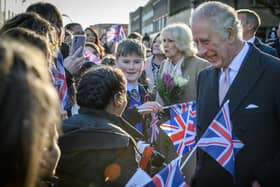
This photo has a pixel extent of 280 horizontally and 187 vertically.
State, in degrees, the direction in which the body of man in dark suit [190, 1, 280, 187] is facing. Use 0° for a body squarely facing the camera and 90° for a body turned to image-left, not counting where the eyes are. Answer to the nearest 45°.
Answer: approximately 45°

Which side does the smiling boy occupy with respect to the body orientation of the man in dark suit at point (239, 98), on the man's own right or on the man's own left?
on the man's own right

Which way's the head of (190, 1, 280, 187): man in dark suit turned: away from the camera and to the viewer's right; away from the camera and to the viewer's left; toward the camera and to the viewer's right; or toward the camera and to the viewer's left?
toward the camera and to the viewer's left
